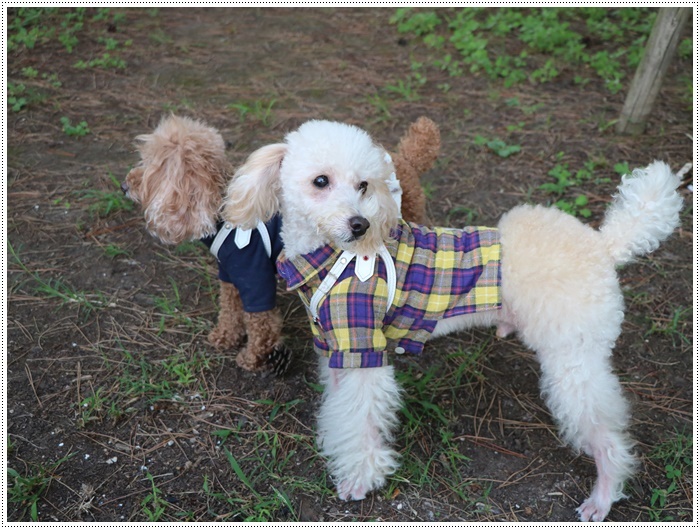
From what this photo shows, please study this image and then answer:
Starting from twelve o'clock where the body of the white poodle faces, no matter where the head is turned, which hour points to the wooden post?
The wooden post is roughly at 4 o'clock from the white poodle.

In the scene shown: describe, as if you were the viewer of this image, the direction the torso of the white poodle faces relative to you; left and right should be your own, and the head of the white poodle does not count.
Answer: facing to the left of the viewer
